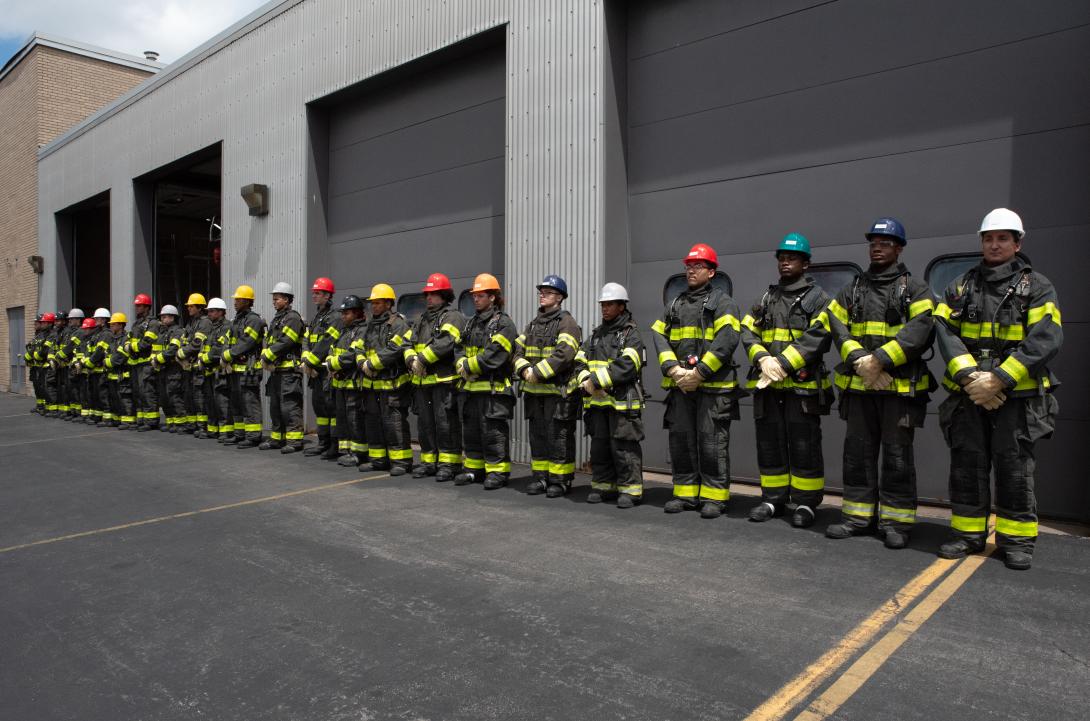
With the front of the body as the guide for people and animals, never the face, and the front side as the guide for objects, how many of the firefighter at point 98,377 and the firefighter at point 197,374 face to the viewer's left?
2

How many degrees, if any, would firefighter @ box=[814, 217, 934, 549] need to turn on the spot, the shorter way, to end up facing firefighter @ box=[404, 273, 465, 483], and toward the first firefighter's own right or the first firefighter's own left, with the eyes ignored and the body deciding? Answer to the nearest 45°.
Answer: approximately 45° to the first firefighter's own right

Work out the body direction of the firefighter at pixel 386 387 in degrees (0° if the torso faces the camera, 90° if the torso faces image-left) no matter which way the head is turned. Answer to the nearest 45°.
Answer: approximately 45°

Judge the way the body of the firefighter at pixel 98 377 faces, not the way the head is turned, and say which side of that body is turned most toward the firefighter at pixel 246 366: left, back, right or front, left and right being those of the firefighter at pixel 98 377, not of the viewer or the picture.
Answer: left

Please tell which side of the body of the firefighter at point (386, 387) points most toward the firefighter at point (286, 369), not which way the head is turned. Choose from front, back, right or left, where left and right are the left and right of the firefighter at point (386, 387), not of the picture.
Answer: right

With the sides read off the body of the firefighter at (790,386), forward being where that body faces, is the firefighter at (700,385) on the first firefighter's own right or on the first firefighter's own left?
on the first firefighter's own right

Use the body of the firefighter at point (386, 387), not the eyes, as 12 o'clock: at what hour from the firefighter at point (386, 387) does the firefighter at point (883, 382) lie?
the firefighter at point (883, 382) is roughly at 9 o'clock from the firefighter at point (386, 387).

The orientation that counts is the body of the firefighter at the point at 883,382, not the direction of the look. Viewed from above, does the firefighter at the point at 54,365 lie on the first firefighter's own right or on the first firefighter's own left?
on the first firefighter's own right

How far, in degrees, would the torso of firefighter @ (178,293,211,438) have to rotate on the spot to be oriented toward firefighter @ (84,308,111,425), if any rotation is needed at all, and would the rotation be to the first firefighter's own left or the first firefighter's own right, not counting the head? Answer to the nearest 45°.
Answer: approximately 45° to the first firefighter's own right

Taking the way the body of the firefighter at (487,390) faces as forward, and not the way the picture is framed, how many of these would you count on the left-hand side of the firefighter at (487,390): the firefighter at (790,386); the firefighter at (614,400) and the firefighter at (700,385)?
3

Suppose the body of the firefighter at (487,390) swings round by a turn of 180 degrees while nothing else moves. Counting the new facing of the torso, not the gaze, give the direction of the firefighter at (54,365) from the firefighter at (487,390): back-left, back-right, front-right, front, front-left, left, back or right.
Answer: left

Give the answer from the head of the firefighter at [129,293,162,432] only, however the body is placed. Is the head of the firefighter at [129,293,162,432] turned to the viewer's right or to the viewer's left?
to the viewer's left
